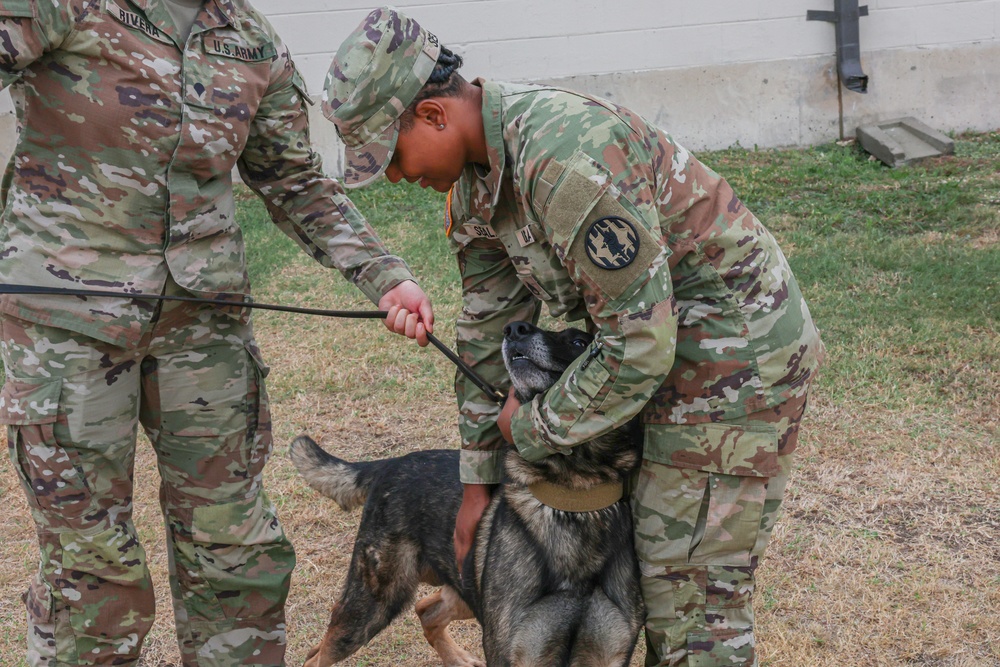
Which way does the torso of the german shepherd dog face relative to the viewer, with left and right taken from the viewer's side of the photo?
facing the viewer and to the right of the viewer

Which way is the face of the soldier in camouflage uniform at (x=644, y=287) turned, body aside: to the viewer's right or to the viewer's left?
to the viewer's left

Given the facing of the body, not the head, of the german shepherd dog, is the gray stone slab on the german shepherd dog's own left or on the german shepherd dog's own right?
on the german shepherd dog's own left
